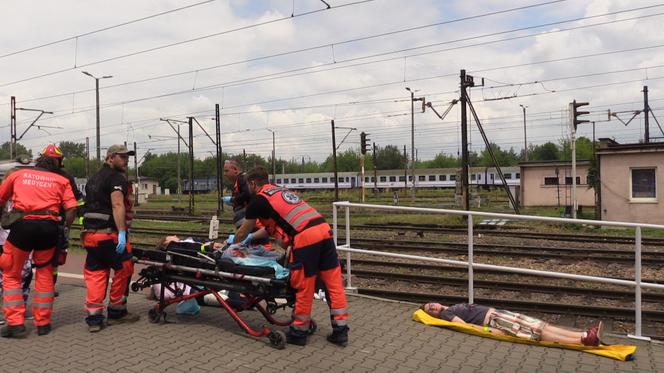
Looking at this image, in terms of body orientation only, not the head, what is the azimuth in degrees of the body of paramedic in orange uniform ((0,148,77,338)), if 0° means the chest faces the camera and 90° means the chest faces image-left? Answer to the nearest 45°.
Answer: approximately 180°

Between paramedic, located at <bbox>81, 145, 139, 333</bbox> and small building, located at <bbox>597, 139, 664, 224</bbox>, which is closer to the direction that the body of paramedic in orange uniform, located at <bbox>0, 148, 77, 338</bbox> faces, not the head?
the small building

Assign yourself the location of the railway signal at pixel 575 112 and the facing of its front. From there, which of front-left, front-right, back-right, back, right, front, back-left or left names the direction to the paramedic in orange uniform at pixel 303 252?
right

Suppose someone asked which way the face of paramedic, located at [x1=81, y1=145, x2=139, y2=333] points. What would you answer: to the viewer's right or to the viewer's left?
to the viewer's right

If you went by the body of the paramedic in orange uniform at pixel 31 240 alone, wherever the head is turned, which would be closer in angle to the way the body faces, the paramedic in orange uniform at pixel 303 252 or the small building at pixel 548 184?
the small building

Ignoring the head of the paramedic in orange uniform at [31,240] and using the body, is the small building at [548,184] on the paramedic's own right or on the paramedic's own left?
on the paramedic's own right

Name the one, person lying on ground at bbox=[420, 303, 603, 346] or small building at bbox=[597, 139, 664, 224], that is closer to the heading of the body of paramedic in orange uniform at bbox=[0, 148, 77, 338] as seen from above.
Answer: the small building
